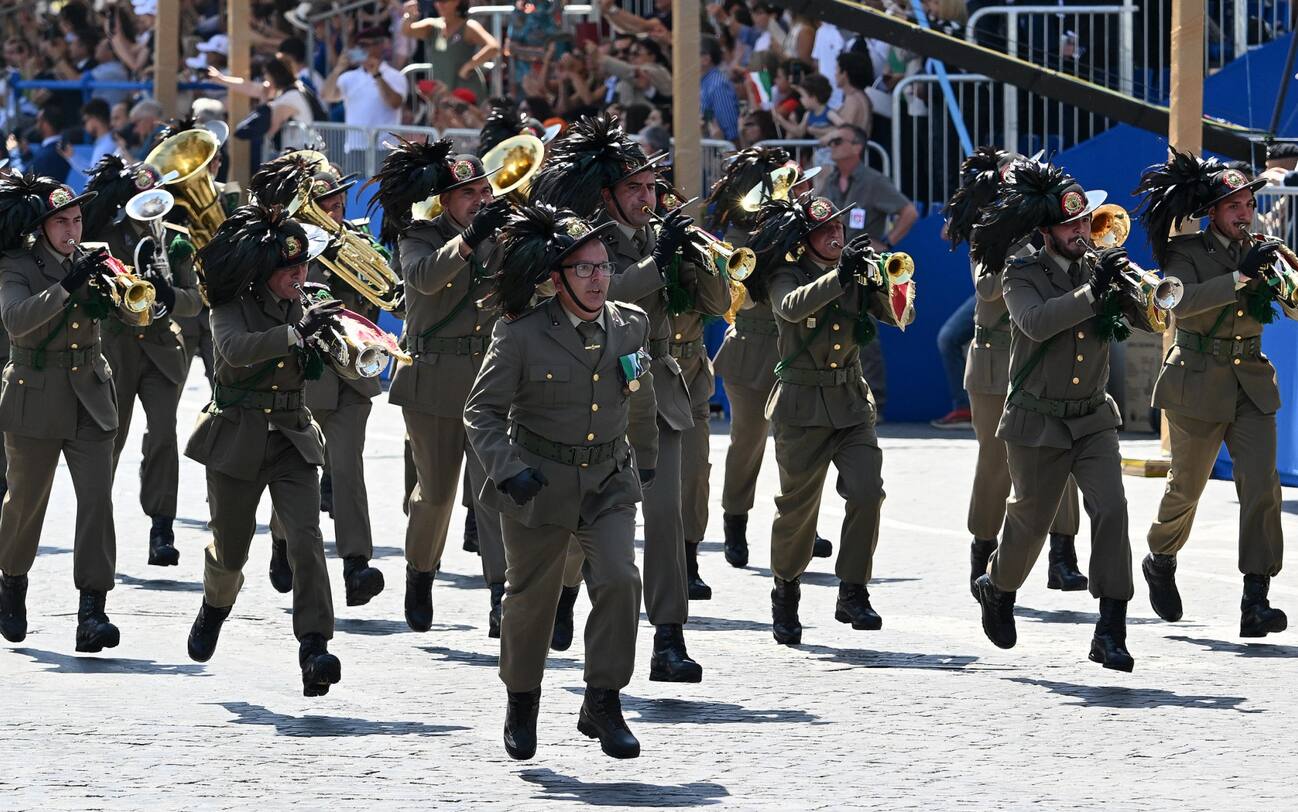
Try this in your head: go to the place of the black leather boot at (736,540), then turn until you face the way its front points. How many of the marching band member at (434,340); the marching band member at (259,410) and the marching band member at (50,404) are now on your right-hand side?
3

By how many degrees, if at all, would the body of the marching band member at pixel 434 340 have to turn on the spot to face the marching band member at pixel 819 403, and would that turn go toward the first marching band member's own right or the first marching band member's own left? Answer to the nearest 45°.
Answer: approximately 45° to the first marching band member's own left

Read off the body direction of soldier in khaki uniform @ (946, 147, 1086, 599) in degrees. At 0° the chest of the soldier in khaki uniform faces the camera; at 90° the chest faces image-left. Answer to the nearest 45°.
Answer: approximately 315°

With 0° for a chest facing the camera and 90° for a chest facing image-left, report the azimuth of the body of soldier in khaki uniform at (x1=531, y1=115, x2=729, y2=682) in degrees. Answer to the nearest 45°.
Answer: approximately 315°

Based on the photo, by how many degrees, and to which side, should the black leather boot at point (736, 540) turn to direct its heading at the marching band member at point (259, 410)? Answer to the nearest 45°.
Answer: approximately 90° to its right

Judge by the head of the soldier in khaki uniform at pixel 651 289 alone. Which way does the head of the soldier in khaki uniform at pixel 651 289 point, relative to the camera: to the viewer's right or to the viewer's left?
to the viewer's right

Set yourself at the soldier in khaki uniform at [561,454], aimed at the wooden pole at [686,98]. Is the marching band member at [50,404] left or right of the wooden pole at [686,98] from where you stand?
left

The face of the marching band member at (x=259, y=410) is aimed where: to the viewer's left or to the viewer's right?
to the viewer's right

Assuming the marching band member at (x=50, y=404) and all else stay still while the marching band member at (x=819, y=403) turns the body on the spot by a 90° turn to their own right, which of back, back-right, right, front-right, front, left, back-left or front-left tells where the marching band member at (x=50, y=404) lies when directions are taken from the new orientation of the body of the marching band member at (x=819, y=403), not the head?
front-right

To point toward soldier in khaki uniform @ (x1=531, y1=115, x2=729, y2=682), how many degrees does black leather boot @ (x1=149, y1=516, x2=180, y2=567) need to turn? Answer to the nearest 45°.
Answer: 0° — it already faces them
